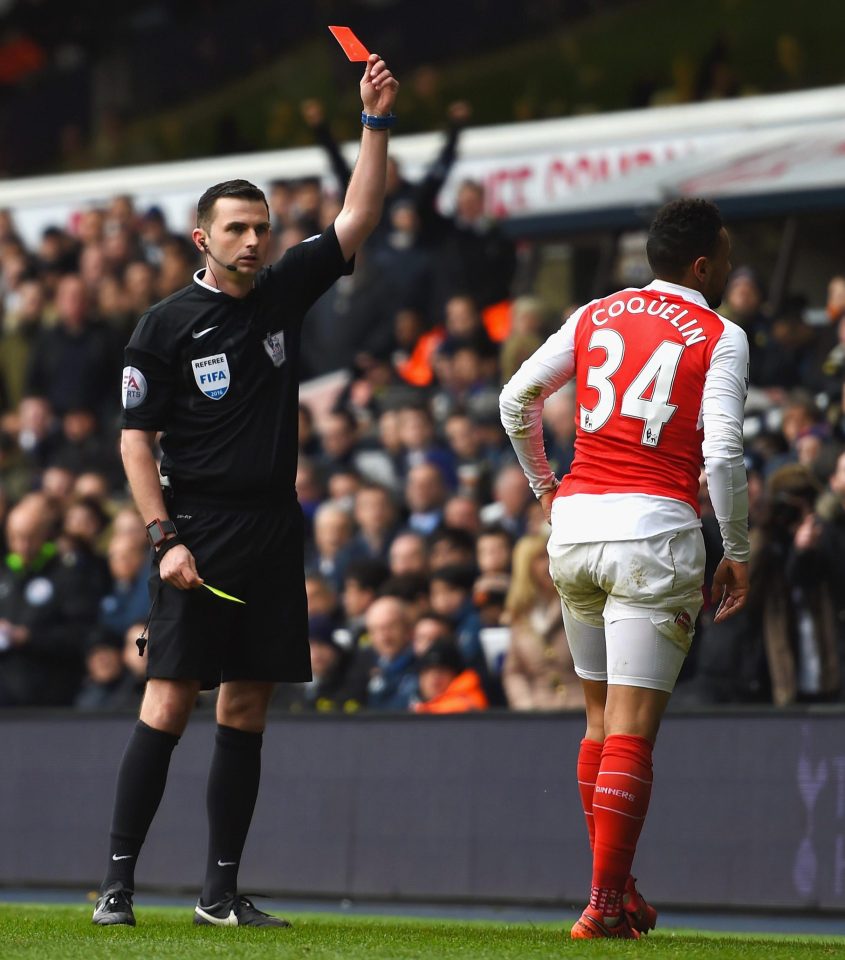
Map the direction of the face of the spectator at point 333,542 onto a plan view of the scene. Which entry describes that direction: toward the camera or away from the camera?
toward the camera

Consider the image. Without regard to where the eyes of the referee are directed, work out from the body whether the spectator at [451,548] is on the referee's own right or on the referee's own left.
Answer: on the referee's own left

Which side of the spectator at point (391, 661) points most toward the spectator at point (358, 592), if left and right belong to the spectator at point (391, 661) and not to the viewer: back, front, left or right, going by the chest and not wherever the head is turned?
back

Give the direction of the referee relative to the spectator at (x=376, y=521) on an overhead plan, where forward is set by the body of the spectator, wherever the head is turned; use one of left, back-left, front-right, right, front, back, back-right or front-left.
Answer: front

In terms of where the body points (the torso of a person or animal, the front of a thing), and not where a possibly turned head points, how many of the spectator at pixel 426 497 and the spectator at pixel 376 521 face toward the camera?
2

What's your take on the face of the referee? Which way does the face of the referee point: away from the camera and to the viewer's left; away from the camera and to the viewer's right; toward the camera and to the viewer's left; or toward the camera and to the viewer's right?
toward the camera and to the viewer's right

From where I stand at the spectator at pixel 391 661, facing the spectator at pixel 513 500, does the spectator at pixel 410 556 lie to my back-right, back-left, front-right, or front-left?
front-left

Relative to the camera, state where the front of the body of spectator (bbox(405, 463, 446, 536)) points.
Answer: toward the camera

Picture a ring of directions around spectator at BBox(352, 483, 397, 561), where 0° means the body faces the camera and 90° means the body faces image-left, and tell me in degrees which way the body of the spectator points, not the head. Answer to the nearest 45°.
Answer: approximately 0°

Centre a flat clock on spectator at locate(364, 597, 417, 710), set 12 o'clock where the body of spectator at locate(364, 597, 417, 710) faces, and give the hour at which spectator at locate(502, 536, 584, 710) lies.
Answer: spectator at locate(502, 536, 584, 710) is roughly at 10 o'clock from spectator at locate(364, 597, 417, 710).

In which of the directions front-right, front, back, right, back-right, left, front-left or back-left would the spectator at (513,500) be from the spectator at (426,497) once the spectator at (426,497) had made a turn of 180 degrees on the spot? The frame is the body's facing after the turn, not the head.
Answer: back-right

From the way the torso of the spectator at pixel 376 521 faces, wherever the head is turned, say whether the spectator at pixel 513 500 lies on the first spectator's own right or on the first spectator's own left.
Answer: on the first spectator's own left
